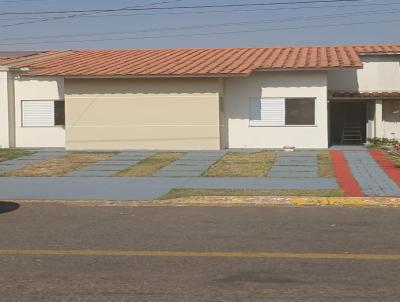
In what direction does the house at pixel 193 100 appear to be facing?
toward the camera
